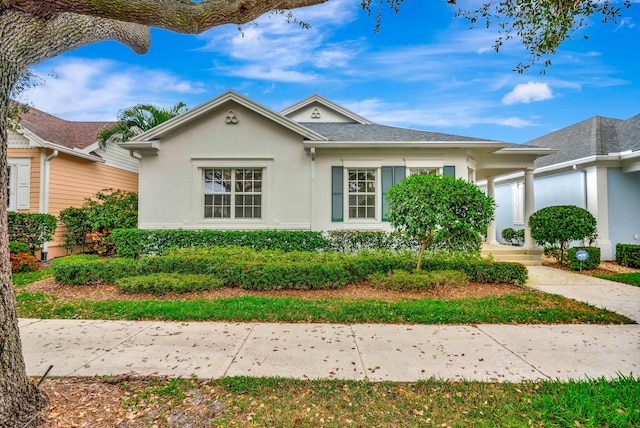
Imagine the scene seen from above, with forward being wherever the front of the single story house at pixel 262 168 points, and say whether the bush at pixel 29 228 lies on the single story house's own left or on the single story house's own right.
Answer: on the single story house's own right

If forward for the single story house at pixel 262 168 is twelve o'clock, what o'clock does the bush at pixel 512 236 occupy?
The bush is roughly at 8 o'clock from the single story house.

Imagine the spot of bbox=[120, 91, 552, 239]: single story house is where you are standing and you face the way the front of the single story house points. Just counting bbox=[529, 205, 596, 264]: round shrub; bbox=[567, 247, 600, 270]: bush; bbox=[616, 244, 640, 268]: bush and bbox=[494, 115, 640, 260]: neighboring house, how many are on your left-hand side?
4

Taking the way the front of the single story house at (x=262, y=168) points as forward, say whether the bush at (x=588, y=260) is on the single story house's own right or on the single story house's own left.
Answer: on the single story house's own left

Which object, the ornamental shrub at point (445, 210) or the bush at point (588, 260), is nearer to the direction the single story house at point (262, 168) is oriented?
the ornamental shrub

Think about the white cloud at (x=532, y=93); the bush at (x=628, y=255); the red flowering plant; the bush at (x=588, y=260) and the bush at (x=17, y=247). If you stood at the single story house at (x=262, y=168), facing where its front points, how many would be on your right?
2

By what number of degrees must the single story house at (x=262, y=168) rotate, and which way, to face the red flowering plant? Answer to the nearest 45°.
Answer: approximately 90° to its right

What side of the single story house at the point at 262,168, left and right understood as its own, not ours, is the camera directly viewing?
front

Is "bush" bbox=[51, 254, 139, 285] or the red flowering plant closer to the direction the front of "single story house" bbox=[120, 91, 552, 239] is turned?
the bush

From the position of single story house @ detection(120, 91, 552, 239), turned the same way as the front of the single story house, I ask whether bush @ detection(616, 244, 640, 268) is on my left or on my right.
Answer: on my left

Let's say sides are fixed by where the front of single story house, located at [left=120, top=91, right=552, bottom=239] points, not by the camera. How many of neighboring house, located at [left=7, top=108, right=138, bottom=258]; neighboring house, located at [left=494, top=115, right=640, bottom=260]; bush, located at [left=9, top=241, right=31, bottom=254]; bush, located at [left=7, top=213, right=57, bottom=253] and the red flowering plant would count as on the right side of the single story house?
4

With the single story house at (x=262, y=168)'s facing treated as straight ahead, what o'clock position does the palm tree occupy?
The palm tree is roughly at 4 o'clock from the single story house.

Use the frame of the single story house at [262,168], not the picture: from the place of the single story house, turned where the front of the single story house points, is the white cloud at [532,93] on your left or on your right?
on your left

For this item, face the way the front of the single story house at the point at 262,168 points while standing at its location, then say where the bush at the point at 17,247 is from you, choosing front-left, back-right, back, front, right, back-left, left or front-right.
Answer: right

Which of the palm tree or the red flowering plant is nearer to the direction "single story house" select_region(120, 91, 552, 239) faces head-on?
the red flowering plant

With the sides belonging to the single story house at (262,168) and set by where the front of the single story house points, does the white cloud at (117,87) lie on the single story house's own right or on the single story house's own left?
on the single story house's own right

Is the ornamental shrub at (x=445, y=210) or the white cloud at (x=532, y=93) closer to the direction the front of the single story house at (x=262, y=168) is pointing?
the ornamental shrub
